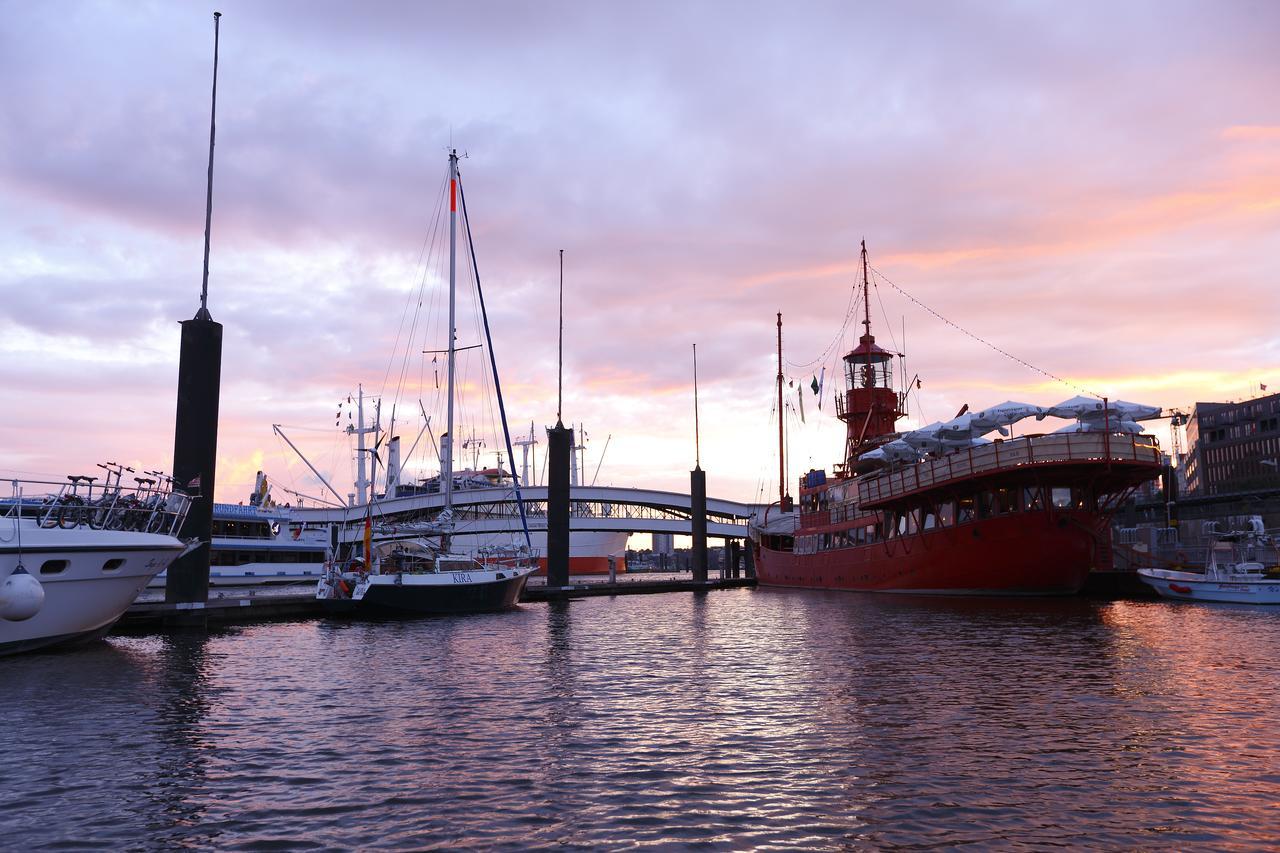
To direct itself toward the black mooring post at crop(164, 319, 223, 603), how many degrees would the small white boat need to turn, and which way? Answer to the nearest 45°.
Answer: approximately 45° to its left

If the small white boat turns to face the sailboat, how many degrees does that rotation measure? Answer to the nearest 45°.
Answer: approximately 45° to its left

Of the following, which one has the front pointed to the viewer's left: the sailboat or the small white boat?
the small white boat

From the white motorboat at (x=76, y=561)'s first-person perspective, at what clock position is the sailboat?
The sailboat is roughly at 12 o'clock from the white motorboat.

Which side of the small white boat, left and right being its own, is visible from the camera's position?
left

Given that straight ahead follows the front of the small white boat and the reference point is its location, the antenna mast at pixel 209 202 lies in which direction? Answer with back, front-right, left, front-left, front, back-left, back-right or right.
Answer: front-left

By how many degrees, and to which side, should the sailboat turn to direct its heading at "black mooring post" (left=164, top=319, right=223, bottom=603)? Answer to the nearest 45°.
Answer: approximately 180°
